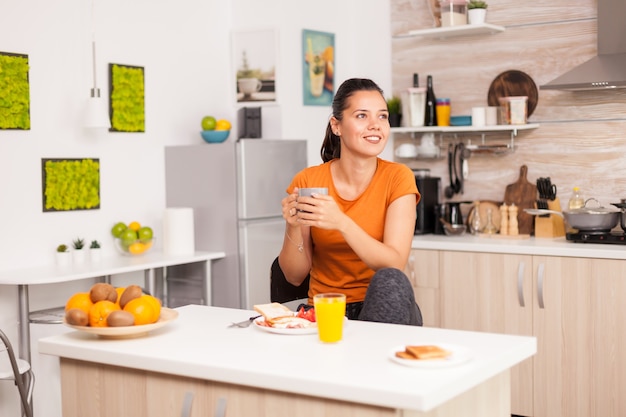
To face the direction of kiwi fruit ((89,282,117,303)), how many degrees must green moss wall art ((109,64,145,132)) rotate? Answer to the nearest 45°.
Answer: approximately 45° to its right

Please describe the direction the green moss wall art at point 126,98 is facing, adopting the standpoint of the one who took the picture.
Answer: facing the viewer and to the right of the viewer

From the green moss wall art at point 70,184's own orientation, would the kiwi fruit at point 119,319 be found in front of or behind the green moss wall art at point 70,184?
in front

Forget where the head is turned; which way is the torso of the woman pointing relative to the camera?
toward the camera

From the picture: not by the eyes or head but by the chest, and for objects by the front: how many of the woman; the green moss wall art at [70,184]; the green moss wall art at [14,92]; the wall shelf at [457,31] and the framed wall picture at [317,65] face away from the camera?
0

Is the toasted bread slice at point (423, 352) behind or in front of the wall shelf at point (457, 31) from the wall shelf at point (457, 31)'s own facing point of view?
in front

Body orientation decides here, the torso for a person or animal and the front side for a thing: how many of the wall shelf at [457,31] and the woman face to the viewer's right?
0

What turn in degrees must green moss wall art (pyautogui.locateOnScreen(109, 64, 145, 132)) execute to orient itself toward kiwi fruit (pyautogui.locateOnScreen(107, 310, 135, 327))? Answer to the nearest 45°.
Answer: approximately 45° to its right

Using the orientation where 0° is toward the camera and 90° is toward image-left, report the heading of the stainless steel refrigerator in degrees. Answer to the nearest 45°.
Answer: approximately 315°

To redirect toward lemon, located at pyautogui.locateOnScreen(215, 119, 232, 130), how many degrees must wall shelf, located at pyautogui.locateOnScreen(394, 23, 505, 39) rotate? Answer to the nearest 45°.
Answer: approximately 45° to its right

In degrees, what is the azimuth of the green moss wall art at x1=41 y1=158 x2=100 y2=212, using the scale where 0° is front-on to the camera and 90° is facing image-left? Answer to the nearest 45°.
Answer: approximately 315°

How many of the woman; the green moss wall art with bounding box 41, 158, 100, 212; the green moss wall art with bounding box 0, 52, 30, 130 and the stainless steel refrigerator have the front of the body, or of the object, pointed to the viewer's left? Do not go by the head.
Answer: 0

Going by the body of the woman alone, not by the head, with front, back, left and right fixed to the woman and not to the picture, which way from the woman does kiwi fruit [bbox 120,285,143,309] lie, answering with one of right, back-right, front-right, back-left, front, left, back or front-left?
front-right

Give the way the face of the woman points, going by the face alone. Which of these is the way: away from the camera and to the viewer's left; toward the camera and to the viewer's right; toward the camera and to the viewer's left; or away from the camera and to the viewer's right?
toward the camera and to the viewer's right
